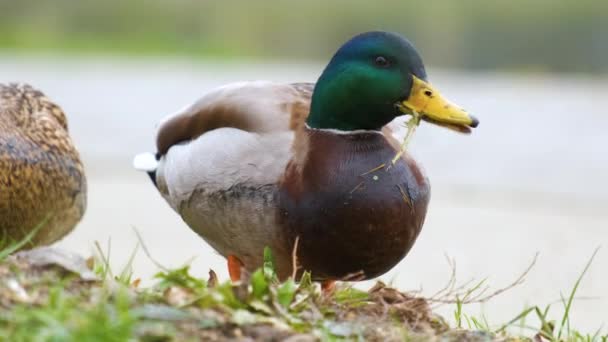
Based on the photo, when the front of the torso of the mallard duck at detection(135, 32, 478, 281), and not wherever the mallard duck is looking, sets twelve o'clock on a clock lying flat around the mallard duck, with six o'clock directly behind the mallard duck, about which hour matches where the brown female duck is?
The brown female duck is roughly at 5 o'clock from the mallard duck.

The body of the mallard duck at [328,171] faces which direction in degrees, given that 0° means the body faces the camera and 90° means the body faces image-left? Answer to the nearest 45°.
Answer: approximately 315°
